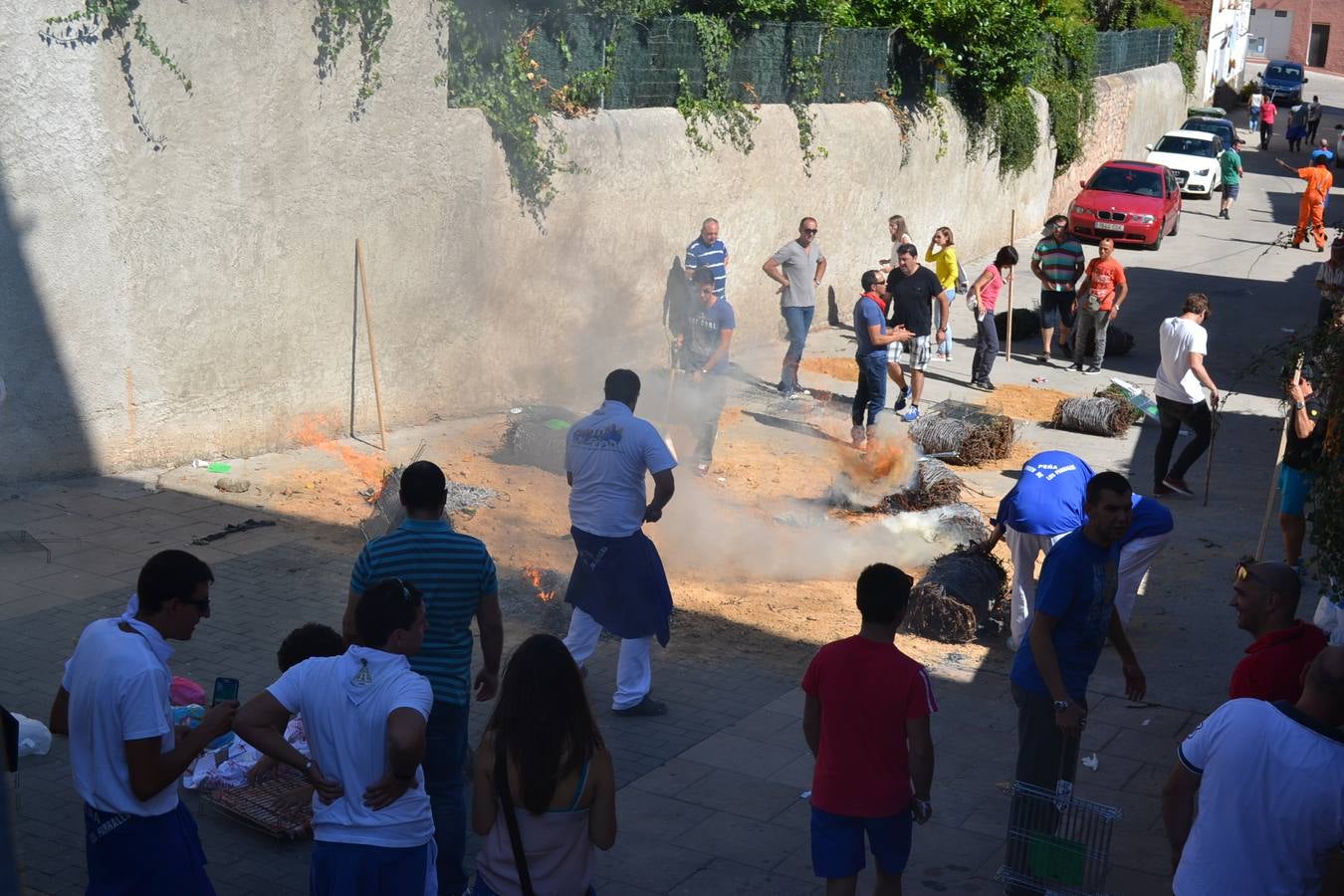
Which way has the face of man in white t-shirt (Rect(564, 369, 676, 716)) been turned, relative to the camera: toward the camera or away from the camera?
away from the camera

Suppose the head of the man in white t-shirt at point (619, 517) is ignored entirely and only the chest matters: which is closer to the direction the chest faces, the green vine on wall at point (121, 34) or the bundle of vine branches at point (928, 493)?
the bundle of vine branches

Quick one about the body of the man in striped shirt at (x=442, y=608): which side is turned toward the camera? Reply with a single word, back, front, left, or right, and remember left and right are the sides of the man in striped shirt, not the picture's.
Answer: back

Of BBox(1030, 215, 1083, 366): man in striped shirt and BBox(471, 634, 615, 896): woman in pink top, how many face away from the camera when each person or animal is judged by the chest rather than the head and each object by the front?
1

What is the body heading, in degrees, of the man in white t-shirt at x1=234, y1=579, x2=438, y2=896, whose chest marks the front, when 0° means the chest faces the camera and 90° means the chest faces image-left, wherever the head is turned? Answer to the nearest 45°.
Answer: approximately 225°

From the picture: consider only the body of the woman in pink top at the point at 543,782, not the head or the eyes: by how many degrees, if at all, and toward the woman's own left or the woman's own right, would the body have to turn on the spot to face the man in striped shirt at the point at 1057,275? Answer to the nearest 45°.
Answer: approximately 45° to the woman's own right

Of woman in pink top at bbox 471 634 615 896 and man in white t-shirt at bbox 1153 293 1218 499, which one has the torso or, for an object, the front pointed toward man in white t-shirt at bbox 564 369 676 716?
the woman in pink top

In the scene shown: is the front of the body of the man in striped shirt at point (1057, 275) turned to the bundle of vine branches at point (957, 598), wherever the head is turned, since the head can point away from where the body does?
yes

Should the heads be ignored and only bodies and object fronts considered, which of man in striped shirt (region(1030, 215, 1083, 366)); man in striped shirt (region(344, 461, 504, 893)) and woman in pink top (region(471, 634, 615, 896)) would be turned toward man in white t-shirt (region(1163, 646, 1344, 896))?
man in striped shirt (region(1030, 215, 1083, 366))

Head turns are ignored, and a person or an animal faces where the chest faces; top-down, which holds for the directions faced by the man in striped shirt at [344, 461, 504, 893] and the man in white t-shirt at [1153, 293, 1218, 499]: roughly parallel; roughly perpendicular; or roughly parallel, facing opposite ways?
roughly perpendicular

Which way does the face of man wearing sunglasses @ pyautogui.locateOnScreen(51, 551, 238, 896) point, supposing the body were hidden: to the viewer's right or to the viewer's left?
to the viewer's right

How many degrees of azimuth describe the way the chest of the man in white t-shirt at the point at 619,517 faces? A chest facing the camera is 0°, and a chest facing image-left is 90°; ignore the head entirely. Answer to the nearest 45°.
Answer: approximately 225°

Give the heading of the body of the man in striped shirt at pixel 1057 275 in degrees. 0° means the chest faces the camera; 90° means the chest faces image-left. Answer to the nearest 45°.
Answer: approximately 0°

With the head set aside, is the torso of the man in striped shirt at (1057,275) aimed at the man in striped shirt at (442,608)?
yes

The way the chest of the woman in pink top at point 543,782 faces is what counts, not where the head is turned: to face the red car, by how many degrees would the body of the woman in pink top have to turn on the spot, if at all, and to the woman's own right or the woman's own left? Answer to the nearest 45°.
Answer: approximately 45° to the woman's own right

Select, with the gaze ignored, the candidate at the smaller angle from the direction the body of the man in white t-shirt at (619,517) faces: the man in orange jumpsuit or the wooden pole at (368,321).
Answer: the man in orange jumpsuit
